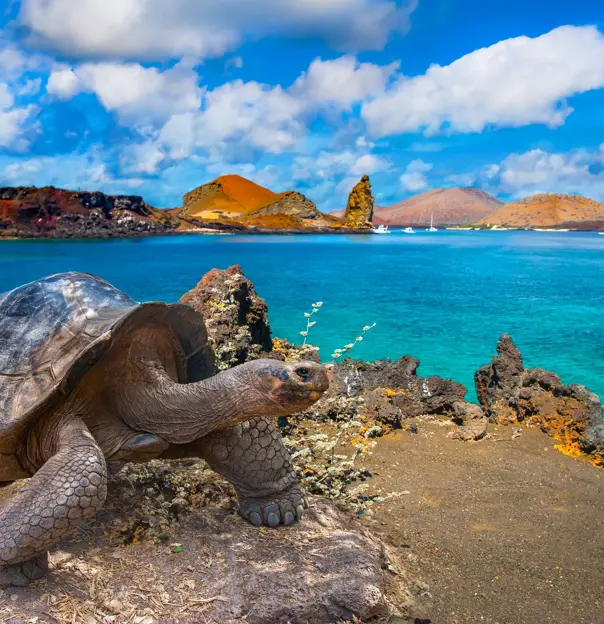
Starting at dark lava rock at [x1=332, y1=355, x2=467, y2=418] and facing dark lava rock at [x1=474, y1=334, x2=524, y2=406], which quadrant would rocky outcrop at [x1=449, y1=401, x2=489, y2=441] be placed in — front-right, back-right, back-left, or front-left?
front-right

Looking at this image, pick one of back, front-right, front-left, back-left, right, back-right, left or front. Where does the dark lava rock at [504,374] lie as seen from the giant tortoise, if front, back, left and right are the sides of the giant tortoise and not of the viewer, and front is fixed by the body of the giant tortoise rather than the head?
left

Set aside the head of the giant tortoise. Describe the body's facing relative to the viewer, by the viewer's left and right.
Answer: facing the viewer and to the right of the viewer

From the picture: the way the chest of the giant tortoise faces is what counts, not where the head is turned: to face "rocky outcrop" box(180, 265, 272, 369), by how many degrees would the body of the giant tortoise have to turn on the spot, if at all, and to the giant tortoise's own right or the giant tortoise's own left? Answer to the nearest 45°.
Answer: approximately 135° to the giant tortoise's own left

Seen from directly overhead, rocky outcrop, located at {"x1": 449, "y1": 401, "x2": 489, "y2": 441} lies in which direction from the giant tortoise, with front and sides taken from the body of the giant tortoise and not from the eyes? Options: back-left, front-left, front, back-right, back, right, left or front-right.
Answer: left

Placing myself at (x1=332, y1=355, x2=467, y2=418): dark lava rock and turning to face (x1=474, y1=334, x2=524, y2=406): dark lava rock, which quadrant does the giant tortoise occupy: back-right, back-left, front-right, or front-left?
back-right

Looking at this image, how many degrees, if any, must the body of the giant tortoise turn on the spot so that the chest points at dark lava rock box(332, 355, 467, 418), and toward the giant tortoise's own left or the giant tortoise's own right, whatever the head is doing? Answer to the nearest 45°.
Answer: approximately 90° to the giant tortoise's own left

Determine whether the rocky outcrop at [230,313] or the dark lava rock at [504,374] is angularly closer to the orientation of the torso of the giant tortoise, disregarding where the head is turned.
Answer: the dark lava rock
